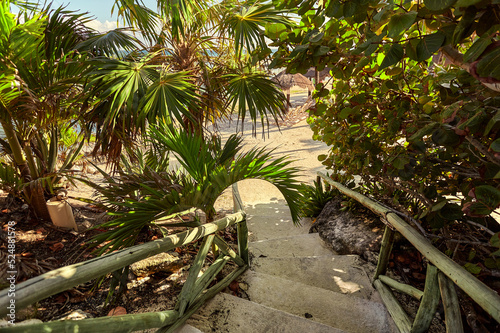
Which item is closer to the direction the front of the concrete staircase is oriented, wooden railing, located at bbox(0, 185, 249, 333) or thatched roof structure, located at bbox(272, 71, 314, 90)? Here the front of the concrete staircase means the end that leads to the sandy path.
the thatched roof structure

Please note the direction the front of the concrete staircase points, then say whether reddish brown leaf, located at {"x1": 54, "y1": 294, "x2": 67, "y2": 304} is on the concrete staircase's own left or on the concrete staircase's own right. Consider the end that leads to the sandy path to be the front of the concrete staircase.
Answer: on the concrete staircase's own left

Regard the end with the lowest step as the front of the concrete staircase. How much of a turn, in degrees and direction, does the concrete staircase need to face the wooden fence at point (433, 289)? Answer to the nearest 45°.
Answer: approximately 135° to its right

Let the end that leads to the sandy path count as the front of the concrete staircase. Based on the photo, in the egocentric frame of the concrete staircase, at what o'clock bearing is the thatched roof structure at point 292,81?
The thatched roof structure is roughly at 12 o'clock from the concrete staircase.

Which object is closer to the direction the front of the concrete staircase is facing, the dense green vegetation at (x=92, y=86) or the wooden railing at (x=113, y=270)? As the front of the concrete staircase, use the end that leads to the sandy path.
the dense green vegetation

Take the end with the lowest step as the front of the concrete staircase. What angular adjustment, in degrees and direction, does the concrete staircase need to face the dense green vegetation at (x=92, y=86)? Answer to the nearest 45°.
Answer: approximately 45° to its left

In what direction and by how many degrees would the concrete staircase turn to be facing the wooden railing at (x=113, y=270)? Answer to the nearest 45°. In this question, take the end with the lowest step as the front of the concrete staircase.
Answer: approximately 135° to its left

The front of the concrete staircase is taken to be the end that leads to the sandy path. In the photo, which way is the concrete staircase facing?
away from the camera
